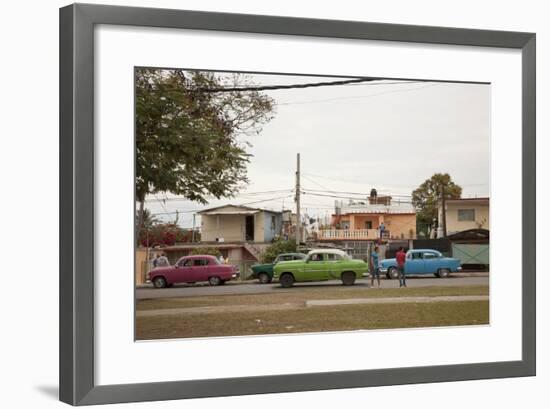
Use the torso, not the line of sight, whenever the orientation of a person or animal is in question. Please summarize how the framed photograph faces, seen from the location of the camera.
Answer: facing the viewer and to the right of the viewer
